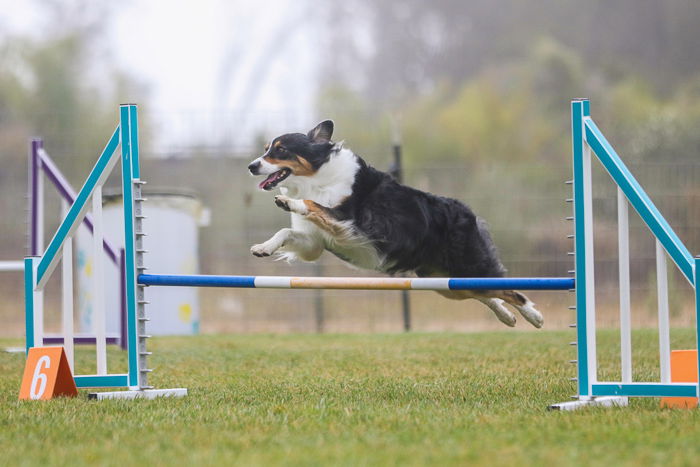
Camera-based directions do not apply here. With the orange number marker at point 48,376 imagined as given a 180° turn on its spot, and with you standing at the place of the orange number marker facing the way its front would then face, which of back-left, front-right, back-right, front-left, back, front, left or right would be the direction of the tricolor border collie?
front-right

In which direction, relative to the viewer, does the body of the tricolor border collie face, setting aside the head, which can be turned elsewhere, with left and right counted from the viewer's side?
facing to the left of the viewer

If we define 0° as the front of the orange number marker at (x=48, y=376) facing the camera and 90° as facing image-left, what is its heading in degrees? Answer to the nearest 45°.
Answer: approximately 45°
